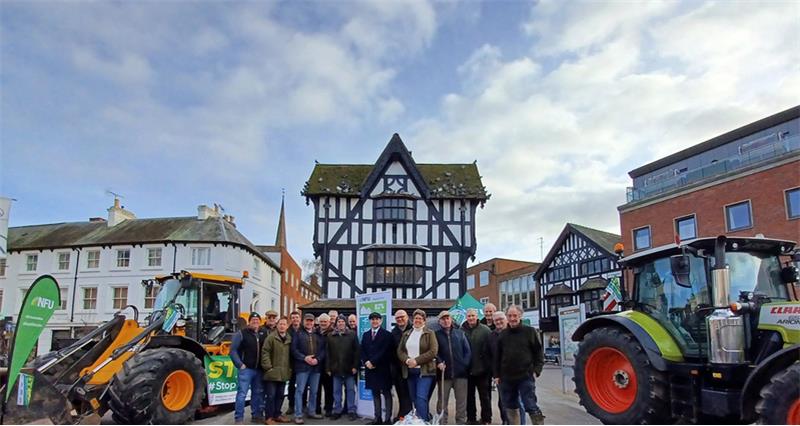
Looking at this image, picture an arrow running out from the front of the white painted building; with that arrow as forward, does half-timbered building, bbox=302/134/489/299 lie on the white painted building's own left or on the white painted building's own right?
on the white painted building's own left

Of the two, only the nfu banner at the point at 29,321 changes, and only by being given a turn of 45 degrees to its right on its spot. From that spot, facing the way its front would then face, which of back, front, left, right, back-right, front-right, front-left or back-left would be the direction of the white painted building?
back-right

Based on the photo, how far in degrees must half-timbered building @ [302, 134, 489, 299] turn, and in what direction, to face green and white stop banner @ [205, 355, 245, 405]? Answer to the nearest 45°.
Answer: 0° — it already faces it

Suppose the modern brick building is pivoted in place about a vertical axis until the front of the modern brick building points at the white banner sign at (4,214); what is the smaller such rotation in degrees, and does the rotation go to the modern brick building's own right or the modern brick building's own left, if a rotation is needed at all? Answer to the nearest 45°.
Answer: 0° — it already faces it

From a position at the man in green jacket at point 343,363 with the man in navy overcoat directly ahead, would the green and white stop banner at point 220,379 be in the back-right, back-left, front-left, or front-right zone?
back-right

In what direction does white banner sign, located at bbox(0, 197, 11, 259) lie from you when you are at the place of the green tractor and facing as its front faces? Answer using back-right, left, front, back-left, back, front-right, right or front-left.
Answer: back-right

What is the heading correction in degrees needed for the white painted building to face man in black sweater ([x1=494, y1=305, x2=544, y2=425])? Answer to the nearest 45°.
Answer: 0° — it already faces them

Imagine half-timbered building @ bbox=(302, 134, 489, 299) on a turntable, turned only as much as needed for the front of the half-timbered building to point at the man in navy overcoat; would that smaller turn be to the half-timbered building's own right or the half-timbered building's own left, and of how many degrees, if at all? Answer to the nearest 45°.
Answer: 0° — it already faces them
